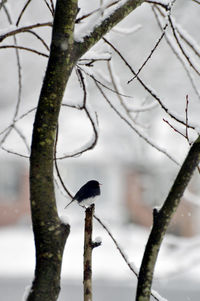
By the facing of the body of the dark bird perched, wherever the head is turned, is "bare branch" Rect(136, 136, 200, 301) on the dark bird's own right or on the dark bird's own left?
on the dark bird's own right

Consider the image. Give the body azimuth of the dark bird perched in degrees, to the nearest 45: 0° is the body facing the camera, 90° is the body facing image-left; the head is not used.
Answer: approximately 270°

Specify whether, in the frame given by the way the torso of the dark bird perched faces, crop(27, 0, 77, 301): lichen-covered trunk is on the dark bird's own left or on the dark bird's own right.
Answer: on the dark bird's own right
